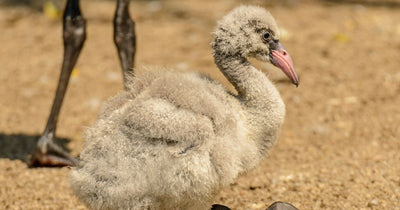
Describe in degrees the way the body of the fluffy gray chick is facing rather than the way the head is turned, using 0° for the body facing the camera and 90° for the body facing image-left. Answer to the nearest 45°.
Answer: approximately 270°
